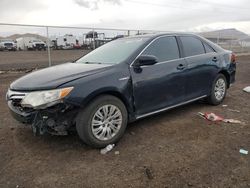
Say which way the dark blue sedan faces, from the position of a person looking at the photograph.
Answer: facing the viewer and to the left of the viewer

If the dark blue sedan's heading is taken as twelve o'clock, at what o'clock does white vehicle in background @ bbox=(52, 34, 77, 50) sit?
The white vehicle in background is roughly at 4 o'clock from the dark blue sedan.
